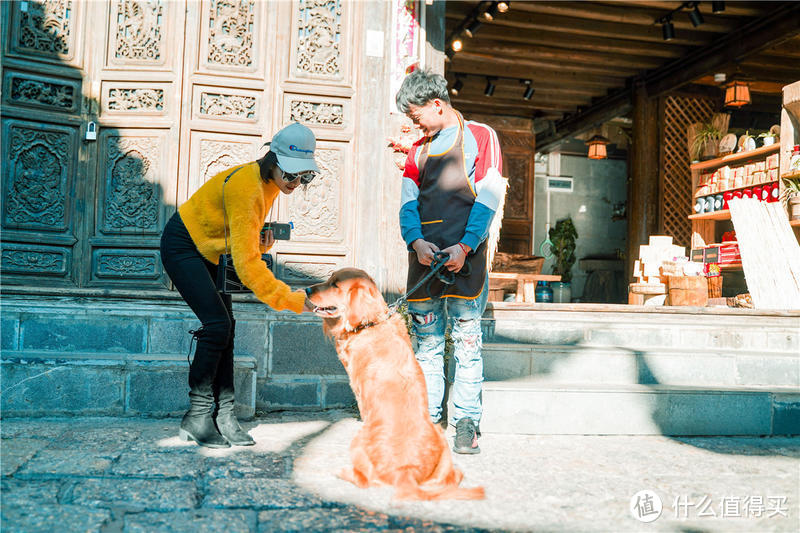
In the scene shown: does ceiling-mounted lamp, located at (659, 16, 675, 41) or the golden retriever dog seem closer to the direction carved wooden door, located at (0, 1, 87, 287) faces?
the golden retriever dog

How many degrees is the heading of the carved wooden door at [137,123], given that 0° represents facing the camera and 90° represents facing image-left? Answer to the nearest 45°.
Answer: approximately 0°

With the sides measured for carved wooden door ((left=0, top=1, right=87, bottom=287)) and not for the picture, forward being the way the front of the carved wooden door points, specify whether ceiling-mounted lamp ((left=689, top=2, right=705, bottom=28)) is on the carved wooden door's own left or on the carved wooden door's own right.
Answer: on the carved wooden door's own left

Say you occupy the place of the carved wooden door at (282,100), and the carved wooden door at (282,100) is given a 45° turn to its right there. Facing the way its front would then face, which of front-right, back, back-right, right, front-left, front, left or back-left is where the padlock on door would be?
front-right

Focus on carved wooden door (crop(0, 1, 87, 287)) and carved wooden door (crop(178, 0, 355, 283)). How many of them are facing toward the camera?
2
